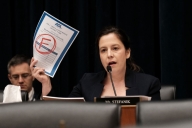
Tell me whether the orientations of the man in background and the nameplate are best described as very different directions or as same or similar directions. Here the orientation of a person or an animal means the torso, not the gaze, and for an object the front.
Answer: same or similar directions

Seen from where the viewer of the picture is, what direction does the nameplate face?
facing the viewer

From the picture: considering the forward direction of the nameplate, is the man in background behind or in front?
behind

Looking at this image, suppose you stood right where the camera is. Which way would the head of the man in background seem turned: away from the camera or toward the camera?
toward the camera

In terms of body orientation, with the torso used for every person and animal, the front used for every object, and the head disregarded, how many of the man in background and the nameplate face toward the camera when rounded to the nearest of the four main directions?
2

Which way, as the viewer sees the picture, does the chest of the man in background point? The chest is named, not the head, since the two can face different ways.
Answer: toward the camera

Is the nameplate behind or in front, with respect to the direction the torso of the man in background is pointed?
in front
